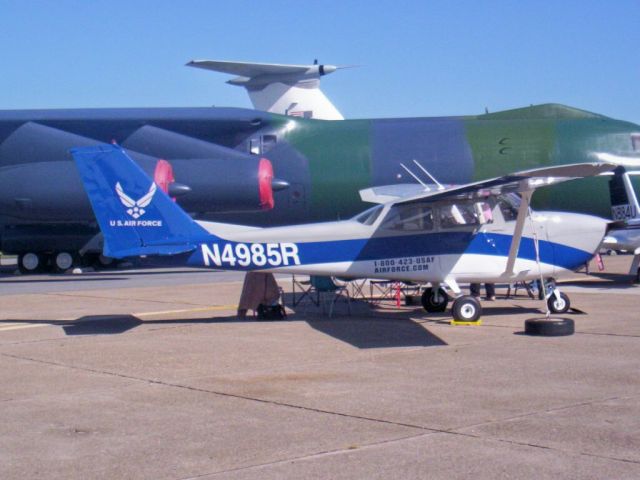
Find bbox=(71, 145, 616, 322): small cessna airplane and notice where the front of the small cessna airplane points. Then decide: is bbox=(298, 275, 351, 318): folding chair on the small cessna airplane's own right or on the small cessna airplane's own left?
on the small cessna airplane's own left

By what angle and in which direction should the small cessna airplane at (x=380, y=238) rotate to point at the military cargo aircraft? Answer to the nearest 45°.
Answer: approximately 90° to its left

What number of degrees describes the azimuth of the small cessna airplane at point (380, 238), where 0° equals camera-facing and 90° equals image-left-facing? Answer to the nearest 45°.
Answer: approximately 270°

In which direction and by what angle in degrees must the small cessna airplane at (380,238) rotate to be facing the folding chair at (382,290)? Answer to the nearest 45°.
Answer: approximately 90° to its left
